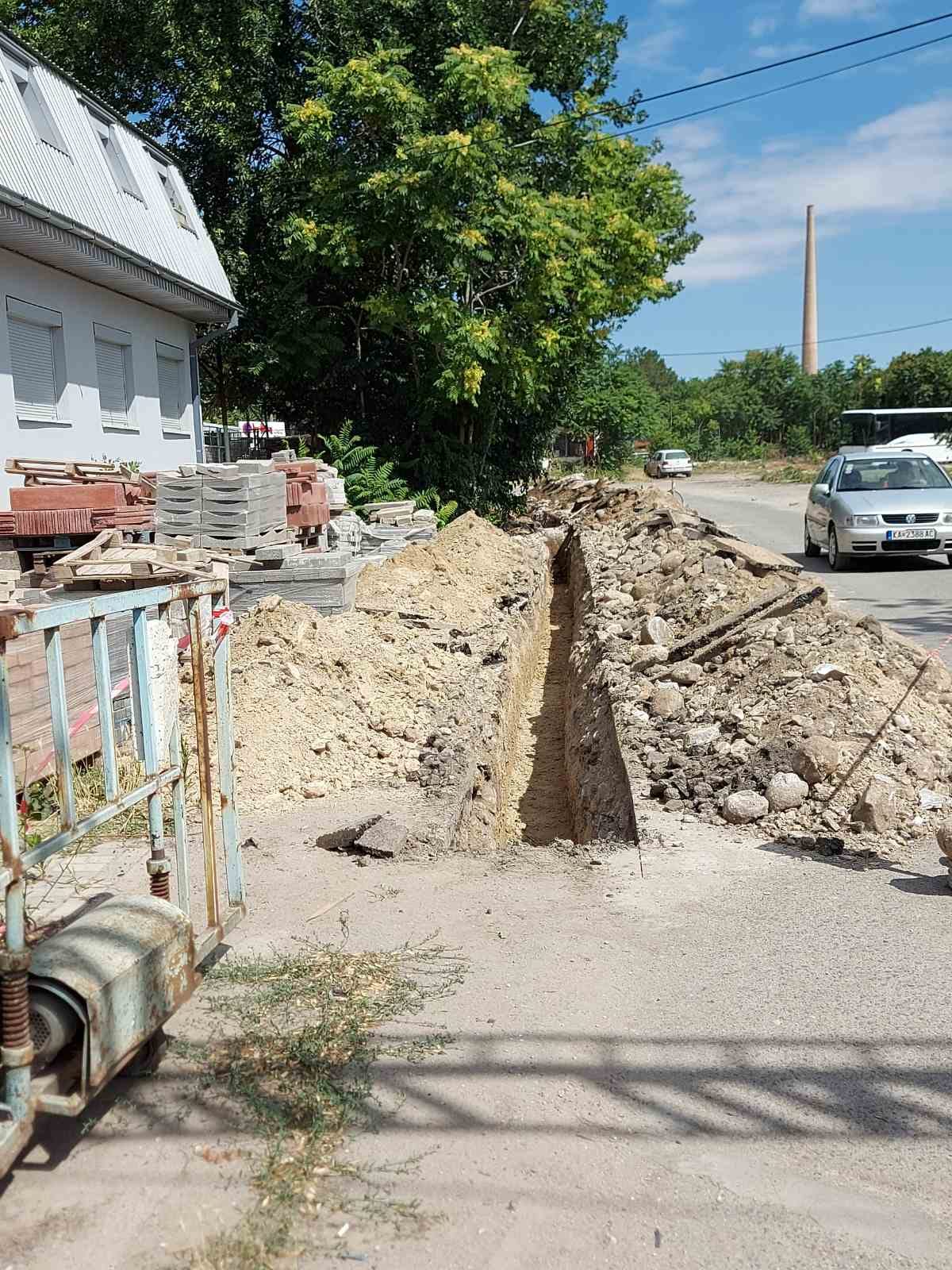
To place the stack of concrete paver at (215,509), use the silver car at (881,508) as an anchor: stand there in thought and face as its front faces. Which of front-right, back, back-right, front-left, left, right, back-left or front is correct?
front-right

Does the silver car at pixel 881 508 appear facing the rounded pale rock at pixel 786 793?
yes

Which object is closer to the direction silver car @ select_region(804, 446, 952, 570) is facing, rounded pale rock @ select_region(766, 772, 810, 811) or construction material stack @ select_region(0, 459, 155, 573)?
the rounded pale rock

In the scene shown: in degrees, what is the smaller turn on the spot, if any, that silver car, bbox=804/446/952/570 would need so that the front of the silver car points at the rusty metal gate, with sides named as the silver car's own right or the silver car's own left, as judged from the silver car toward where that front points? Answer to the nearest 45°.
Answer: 0° — it already faces it

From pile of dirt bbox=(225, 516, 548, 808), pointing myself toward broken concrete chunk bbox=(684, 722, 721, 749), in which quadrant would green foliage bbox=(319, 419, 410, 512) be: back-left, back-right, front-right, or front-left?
back-left

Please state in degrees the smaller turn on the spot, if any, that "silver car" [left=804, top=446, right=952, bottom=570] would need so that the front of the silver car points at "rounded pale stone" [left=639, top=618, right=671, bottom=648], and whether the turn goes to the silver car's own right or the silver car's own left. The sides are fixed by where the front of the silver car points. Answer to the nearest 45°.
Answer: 0° — it already faces it

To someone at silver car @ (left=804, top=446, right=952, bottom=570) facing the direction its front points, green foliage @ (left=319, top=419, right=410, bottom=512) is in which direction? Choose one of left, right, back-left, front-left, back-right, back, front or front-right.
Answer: right

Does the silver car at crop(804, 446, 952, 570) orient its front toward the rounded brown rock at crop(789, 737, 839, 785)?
yes

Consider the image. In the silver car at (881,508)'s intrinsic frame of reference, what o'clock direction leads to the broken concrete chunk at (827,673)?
The broken concrete chunk is roughly at 12 o'clock from the silver car.

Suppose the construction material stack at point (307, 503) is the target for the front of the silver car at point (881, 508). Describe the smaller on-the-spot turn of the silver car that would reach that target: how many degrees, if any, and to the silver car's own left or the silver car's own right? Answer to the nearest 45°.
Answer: approximately 45° to the silver car's own right

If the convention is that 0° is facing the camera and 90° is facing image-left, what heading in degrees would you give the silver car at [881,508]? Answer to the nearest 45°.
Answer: approximately 0°

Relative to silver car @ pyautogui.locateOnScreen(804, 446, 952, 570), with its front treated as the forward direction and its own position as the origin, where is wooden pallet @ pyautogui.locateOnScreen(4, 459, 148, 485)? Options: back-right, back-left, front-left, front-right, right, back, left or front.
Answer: front-right
